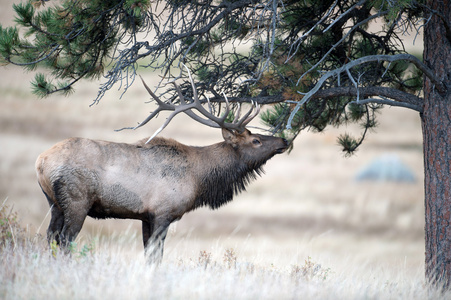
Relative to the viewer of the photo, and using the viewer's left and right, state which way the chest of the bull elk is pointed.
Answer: facing to the right of the viewer
